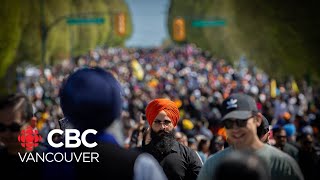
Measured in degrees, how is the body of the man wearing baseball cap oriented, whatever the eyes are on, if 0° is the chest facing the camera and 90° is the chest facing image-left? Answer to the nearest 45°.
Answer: approximately 45°

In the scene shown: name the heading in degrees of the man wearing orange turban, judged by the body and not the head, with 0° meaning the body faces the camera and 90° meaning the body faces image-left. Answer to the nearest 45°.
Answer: approximately 45°
